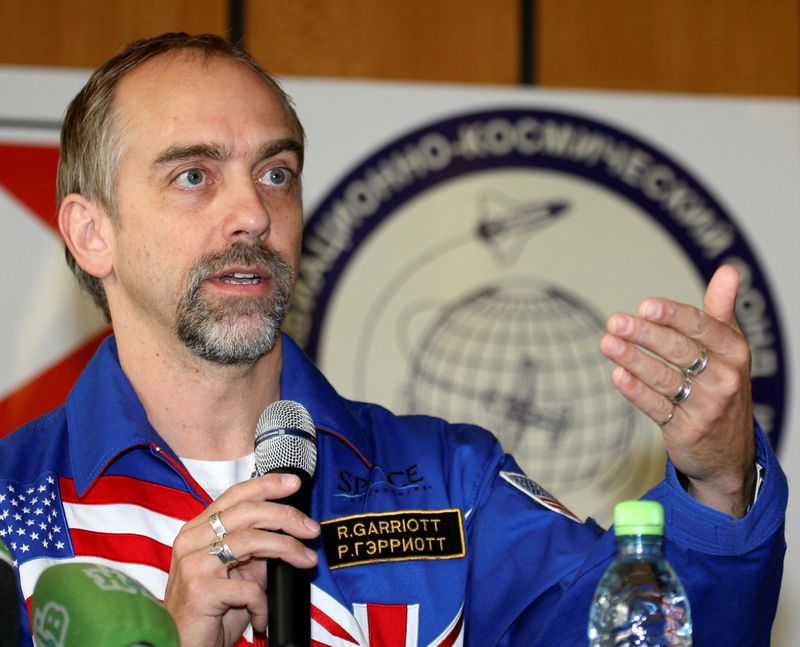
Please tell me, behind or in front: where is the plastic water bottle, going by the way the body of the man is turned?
in front

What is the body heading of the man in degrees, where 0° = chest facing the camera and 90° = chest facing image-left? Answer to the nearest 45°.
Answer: approximately 315°

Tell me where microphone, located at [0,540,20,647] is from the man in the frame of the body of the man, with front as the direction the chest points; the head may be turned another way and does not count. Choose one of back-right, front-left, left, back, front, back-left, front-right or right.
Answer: front-right

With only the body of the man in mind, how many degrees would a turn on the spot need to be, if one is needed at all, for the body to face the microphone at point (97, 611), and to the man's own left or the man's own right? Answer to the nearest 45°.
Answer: approximately 45° to the man's own right
